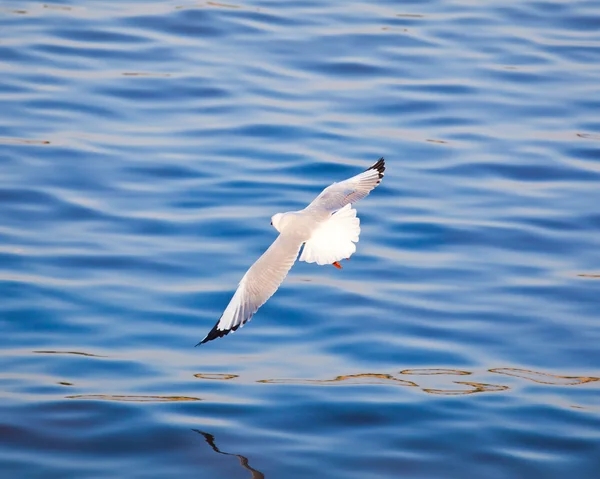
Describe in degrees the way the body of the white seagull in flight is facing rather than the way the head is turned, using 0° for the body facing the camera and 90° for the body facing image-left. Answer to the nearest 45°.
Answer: approximately 135°
